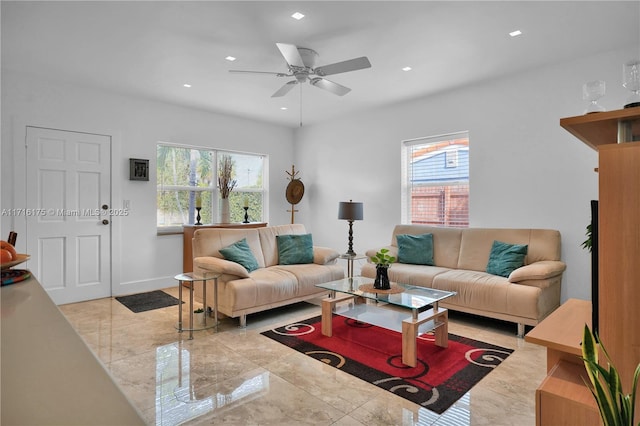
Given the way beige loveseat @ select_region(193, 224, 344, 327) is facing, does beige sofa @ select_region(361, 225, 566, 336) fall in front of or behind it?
in front

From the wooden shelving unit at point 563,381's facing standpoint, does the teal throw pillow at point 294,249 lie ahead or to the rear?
ahead

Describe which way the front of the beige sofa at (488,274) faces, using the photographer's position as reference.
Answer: facing the viewer and to the left of the viewer

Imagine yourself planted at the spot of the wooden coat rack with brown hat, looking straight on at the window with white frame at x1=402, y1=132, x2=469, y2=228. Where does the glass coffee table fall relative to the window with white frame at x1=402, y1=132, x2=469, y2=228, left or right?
right

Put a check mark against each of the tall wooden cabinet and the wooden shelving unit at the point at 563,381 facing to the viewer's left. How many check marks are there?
2

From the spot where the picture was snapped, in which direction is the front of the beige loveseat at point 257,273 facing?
facing the viewer and to the right of the viewer

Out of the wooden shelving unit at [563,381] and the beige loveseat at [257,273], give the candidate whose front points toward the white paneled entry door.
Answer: the wooden shelving unit

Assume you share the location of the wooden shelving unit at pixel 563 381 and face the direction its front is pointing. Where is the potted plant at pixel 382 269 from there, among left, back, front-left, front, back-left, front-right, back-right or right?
front-right

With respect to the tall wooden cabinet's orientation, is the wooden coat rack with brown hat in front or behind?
in front

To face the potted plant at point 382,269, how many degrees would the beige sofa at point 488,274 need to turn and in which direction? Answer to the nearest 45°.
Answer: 0° — it already faces it

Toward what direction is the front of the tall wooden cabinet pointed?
to the viewer's left

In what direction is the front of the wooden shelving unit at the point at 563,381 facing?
to the viewer's left

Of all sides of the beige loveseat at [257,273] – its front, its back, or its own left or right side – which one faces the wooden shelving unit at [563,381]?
front

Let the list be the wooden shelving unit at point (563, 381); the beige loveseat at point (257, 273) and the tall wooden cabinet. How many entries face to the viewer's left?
2

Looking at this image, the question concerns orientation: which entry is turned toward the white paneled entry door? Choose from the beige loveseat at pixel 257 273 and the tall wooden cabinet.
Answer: the tall wooden cabinet

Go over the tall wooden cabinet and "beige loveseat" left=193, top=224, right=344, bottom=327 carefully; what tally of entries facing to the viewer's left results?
1
